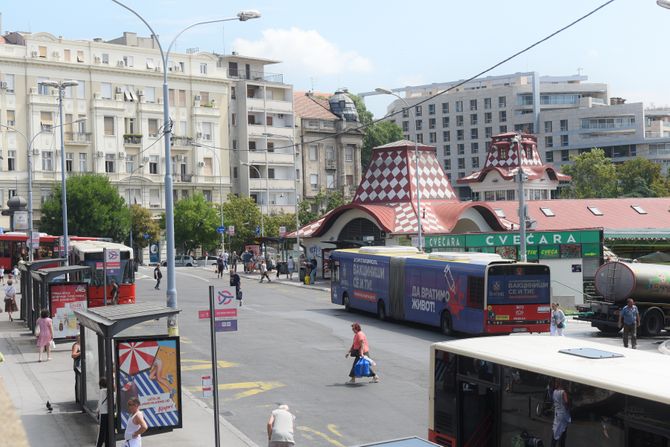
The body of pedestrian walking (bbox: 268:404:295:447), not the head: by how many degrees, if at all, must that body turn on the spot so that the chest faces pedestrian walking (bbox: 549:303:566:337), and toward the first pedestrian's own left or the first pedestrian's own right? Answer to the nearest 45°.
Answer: approximately 45° to the first pedestrian's own right

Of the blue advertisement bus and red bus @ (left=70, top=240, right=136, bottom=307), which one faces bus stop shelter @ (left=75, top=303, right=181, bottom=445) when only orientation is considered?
the red bus

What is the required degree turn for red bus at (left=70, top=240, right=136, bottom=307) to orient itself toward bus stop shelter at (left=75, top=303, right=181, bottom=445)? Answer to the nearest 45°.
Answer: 0° — it already faces it

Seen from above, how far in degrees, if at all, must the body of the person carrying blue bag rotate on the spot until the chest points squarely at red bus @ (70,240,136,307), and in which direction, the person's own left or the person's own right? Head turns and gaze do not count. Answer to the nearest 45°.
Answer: approximately 45° to the person's own right

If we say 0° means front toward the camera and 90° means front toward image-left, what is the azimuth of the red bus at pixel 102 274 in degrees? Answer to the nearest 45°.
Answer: approximately 0°

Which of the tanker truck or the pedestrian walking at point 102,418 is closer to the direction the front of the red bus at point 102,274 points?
the pedestrian walking

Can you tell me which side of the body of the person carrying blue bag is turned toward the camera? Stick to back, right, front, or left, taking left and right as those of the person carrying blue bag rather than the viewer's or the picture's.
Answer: left

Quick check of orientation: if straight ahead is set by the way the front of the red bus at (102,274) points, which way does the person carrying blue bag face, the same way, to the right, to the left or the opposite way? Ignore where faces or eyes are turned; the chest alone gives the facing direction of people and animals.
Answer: to the right

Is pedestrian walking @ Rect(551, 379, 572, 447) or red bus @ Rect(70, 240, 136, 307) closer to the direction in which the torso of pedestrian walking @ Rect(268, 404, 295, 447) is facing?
the red bus

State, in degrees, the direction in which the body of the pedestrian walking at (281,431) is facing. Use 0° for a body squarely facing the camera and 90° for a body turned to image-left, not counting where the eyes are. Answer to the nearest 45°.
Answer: approximately 180°

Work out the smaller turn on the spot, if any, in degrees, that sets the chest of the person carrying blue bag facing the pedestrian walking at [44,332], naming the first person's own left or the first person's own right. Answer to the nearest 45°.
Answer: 0° — they already face them

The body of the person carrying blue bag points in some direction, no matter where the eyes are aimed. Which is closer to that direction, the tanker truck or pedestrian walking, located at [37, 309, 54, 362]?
the pedestrian walking
